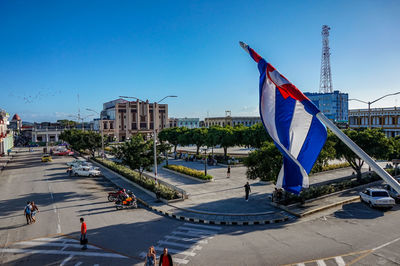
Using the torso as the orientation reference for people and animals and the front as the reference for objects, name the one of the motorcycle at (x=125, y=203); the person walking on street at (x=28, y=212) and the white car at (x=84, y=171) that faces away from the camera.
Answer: the person walking on street

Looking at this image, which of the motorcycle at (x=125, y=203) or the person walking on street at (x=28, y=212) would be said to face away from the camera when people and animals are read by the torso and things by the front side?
the person walking on street

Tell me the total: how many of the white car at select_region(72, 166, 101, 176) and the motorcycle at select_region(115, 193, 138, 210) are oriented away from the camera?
0

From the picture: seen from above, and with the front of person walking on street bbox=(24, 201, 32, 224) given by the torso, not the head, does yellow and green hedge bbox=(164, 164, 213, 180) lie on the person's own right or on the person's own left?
on the person's own right

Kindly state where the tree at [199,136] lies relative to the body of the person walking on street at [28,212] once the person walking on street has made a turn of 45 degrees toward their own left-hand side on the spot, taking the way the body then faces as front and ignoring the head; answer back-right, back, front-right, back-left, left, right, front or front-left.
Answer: right

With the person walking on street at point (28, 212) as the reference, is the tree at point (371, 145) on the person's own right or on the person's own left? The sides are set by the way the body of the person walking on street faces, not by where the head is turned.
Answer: on the person's own right

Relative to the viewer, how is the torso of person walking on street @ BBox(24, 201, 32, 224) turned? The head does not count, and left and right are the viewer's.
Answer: facing away from the viewer

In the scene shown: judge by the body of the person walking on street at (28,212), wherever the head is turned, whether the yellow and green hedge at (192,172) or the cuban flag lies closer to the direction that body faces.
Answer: the yellow and green hedge
